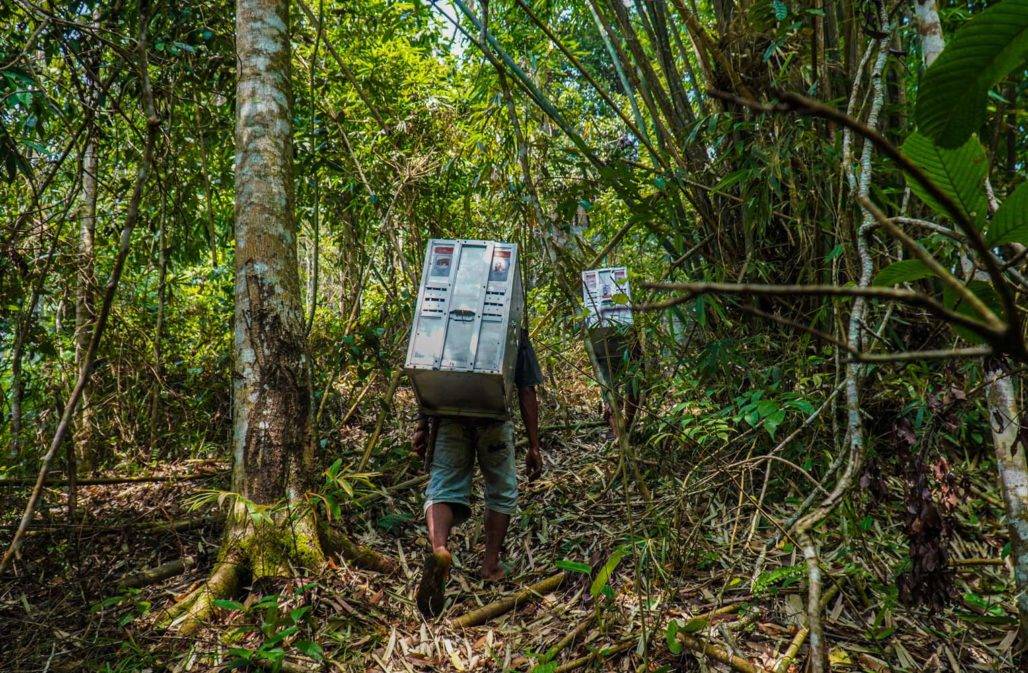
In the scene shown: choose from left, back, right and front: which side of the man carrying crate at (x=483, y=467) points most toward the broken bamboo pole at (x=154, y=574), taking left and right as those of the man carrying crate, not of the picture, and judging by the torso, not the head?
left

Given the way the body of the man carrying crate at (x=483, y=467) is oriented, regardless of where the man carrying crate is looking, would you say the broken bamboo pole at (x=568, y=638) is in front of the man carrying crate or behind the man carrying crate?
behind

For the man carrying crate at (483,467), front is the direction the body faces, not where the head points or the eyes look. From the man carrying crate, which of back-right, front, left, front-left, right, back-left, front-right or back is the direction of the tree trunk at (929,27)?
back-right

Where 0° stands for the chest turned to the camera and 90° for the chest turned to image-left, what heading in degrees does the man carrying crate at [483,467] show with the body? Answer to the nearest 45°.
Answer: approximately 180°

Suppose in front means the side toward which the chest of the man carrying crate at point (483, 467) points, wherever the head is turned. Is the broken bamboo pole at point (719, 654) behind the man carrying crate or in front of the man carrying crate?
behind

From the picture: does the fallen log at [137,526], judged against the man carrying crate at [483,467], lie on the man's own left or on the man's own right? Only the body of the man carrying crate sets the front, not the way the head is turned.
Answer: on the man's own left

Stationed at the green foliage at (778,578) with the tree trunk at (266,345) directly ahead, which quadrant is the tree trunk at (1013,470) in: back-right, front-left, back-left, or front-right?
back-left

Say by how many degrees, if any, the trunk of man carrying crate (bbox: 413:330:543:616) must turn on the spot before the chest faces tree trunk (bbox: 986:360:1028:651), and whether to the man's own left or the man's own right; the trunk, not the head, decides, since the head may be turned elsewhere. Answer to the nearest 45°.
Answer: approximately 135° to the man's own right

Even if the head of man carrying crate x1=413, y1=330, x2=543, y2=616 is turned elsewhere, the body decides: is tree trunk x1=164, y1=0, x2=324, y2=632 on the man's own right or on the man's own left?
on the man's own left
